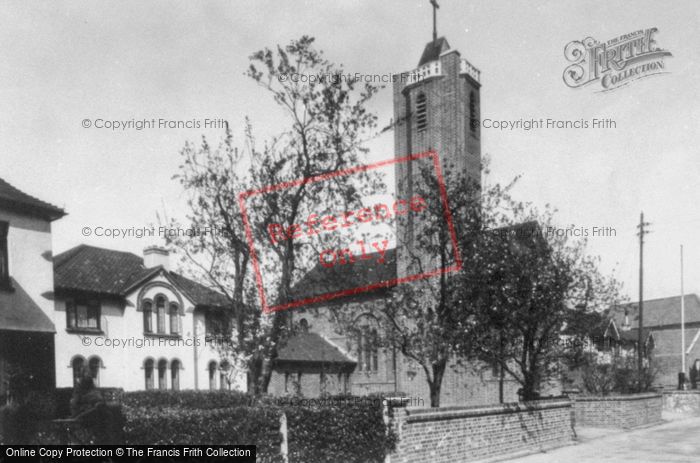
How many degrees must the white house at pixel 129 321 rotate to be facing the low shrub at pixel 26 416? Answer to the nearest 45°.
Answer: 0° — it already faces it

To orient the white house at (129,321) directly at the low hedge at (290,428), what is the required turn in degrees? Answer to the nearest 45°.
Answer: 0° — it already faces it

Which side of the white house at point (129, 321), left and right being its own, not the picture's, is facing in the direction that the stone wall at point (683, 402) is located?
left

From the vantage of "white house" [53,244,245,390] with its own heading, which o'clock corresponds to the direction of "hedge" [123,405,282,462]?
The hedge is roughly at 12 o'clock from the white house.

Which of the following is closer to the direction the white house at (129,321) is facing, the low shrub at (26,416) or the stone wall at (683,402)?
the low shrub

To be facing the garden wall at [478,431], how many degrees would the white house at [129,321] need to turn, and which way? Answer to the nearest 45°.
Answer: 0° — it already faces it

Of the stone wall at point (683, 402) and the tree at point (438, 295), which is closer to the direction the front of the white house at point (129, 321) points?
the tree

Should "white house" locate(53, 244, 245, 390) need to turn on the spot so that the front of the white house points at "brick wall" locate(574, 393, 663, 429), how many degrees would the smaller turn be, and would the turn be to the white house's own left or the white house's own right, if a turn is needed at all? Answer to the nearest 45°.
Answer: approximately 45° to the white house's own left
